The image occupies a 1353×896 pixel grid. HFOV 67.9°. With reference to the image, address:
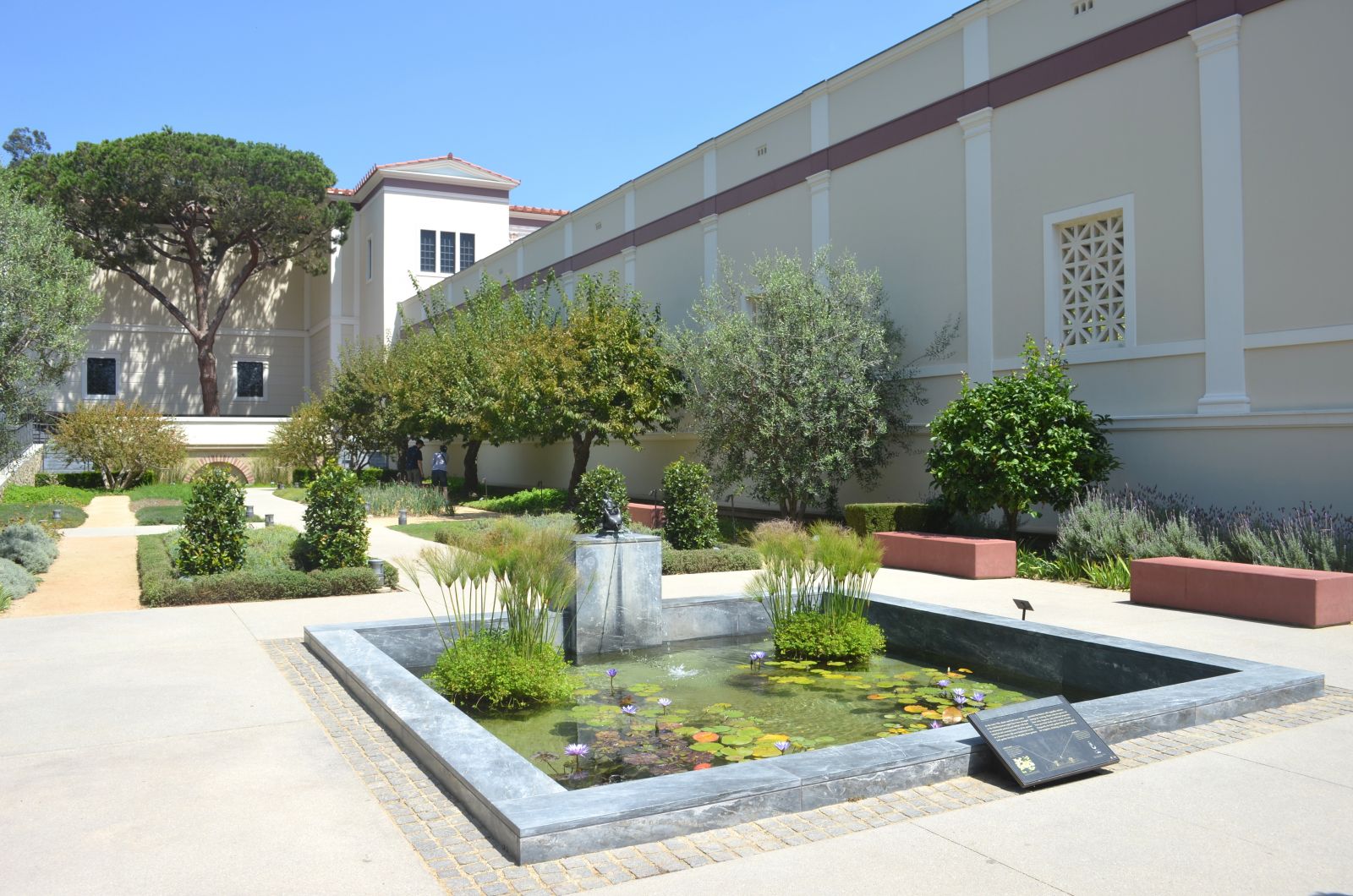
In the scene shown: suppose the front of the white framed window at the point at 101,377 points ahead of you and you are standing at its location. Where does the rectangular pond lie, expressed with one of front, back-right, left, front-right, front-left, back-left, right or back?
front

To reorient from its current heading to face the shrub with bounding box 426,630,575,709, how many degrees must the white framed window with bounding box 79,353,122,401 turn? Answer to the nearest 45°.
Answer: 0° — it already faces it

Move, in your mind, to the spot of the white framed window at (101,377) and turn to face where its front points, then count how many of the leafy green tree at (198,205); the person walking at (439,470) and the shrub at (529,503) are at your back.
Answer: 0

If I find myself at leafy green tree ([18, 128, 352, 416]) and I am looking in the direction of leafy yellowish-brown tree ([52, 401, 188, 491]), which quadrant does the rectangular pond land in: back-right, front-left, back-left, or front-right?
front-left

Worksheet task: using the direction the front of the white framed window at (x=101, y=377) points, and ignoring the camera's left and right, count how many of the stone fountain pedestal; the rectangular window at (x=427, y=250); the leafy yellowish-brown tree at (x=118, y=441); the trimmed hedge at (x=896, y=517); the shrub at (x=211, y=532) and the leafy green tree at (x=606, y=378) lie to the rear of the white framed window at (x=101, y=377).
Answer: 0

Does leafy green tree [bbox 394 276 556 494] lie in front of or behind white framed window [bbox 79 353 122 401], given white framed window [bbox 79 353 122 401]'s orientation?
in front

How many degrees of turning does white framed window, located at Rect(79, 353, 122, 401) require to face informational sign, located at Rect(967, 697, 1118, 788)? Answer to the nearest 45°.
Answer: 0° — it already faces it

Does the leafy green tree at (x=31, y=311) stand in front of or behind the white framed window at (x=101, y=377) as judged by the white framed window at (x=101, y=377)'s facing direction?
in front

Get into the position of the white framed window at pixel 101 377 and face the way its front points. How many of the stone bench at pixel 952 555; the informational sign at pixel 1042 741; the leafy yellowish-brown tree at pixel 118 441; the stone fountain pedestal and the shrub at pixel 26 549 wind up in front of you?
5

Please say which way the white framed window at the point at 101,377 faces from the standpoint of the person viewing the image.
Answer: facing the viewer

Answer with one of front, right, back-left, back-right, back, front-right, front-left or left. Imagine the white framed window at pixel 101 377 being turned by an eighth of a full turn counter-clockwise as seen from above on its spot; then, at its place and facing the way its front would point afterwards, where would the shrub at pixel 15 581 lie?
front-right

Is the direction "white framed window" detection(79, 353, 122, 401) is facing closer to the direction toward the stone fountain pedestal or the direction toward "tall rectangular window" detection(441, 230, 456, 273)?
the stone fountain pedestal

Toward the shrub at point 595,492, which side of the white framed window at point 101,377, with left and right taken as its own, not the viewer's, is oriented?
front

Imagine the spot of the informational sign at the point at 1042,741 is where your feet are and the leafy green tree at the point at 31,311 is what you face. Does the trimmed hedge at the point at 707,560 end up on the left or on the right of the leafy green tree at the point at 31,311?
right

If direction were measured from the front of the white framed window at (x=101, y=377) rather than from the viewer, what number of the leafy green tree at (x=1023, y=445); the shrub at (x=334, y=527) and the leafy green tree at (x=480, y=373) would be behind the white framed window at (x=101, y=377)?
0

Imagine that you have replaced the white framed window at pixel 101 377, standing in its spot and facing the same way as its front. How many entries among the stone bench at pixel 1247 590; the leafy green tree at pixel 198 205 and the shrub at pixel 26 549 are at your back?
0

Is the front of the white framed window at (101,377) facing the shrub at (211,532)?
yes
